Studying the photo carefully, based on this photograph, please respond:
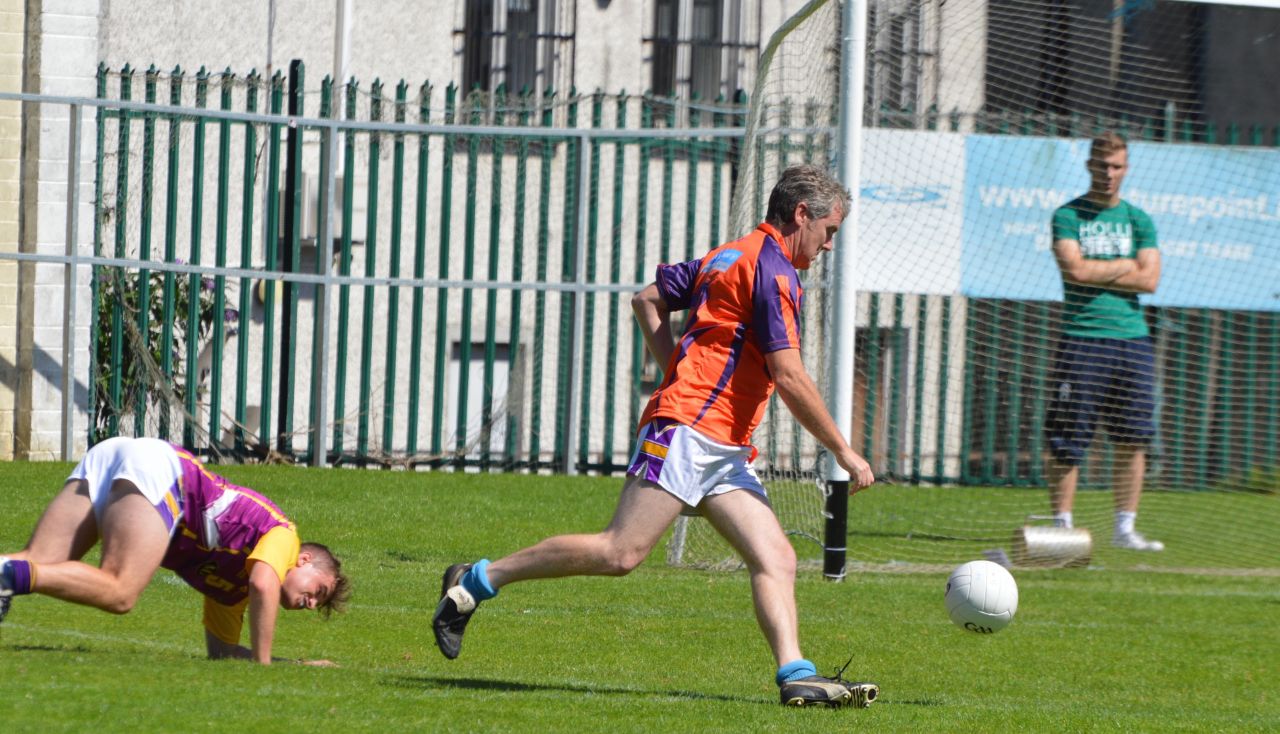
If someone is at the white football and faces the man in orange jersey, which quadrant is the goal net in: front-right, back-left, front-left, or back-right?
back-right

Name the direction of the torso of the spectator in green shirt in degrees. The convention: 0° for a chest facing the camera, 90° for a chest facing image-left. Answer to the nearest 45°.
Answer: approximately 0°

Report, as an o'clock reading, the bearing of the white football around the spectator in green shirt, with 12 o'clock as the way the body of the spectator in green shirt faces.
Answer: The white football is roughly at 12 o'clock from the spectator in green shirt.

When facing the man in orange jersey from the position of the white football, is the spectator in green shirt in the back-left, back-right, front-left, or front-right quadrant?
back-right

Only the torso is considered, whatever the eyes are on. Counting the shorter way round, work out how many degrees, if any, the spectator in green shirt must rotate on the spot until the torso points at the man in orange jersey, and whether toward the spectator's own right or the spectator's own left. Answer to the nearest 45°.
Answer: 0° — they already face them

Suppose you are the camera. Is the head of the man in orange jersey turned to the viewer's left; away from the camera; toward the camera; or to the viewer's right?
to the viewer's right
